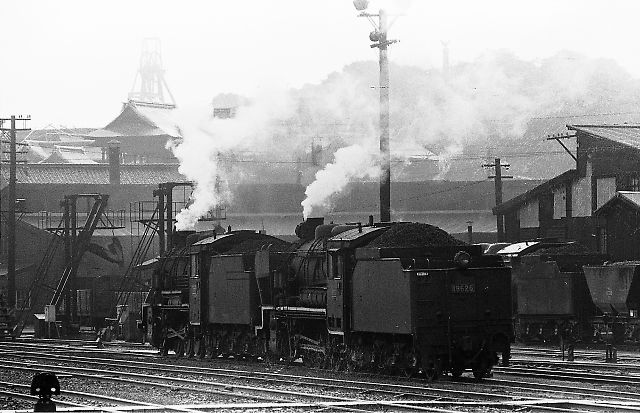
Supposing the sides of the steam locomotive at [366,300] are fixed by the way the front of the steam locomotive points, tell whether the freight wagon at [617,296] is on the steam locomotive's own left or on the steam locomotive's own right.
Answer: on the steam locomotive's own right

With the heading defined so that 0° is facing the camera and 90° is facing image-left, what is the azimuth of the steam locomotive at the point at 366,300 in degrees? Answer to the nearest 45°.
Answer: approximately 135°

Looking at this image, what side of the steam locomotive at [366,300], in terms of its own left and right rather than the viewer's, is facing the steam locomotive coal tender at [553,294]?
right
